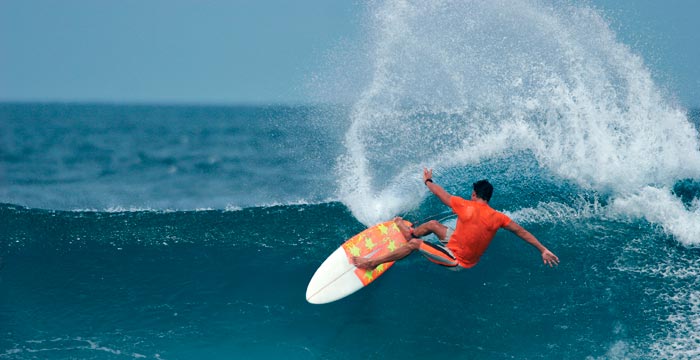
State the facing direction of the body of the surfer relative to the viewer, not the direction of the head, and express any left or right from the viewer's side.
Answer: facing away from the viewer and to the left of the viewer
